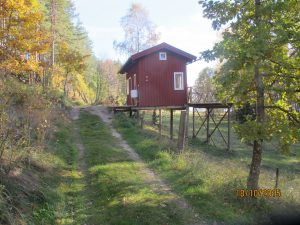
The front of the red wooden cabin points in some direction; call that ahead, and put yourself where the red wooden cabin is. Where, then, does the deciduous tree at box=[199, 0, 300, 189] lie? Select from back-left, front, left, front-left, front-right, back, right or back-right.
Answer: left
